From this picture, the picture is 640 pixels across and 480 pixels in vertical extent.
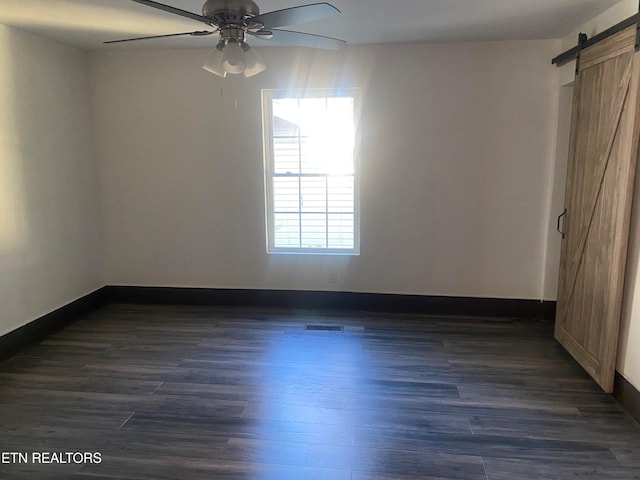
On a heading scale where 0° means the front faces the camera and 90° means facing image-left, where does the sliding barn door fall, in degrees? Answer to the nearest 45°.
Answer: approximately 45°

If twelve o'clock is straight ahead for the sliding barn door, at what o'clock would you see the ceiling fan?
The ceiling fan is roughly at 12 o'clock from the sliding barn door.

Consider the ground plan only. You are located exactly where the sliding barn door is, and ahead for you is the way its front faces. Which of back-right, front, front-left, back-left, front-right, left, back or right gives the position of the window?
front-right
